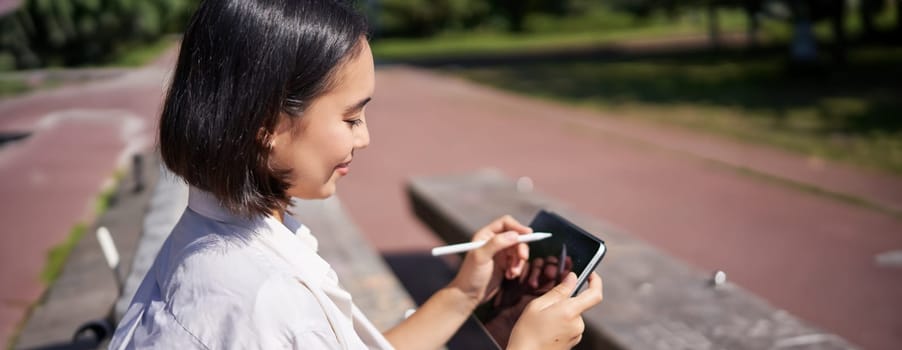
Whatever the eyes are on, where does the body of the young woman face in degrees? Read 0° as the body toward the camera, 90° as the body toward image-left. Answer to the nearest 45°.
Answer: approximately 270°

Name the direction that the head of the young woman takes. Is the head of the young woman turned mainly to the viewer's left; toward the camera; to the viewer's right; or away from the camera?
to the viewer's right
